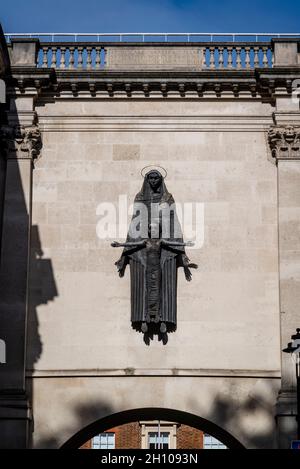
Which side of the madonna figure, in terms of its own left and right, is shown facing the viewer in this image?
front
